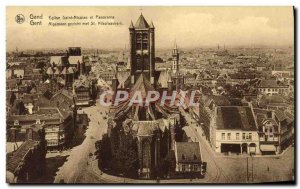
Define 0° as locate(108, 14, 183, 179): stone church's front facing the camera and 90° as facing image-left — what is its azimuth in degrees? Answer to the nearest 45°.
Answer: approximately 180°
